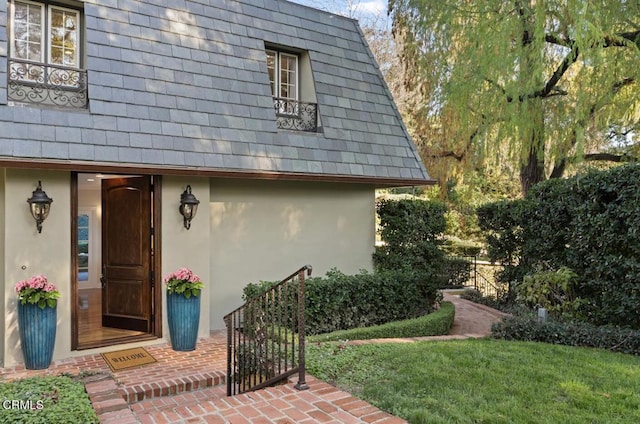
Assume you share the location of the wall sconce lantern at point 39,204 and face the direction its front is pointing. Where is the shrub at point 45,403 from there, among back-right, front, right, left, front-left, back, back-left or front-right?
front

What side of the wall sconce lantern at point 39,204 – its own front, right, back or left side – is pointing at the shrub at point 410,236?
left

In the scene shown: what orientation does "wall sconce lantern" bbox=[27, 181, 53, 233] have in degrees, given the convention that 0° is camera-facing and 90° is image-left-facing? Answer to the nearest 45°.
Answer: approximately 0°

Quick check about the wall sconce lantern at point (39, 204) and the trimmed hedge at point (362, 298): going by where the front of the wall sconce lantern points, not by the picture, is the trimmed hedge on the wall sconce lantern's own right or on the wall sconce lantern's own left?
on the wall sconce lantern's own left

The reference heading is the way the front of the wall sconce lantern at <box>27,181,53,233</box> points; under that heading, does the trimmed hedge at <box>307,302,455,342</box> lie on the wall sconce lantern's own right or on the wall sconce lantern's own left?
on the wall sconce lantern's own left

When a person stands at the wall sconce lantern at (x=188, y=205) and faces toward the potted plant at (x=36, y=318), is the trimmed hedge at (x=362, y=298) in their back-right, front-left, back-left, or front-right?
back-left

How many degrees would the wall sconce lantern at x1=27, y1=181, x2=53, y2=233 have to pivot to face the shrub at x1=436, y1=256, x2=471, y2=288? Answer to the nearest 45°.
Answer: approximately 90° to its left

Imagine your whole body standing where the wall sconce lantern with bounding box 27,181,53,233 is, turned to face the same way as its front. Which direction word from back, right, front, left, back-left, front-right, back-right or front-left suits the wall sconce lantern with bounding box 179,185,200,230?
left

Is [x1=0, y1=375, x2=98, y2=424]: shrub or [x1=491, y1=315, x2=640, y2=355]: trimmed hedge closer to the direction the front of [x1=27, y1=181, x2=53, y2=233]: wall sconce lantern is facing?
the shrub
